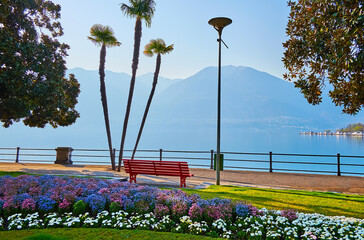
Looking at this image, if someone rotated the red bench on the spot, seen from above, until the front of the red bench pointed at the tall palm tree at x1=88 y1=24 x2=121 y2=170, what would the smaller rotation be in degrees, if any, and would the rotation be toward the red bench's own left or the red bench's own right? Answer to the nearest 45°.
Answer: approximately 90° to the red bench's own left

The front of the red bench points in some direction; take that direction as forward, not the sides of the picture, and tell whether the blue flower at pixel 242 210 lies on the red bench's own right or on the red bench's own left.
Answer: on the red bench's own right

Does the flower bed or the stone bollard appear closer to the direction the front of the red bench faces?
the stone bollard

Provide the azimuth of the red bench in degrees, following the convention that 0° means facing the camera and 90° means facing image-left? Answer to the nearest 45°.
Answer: approximately 225°

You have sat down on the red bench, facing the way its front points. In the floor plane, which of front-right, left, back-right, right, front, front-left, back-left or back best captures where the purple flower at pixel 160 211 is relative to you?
back-right
